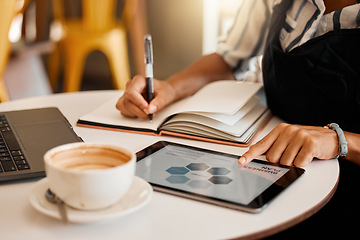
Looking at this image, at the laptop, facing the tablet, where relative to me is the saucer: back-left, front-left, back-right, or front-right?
front-right

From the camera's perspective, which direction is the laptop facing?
to the viewer's right
